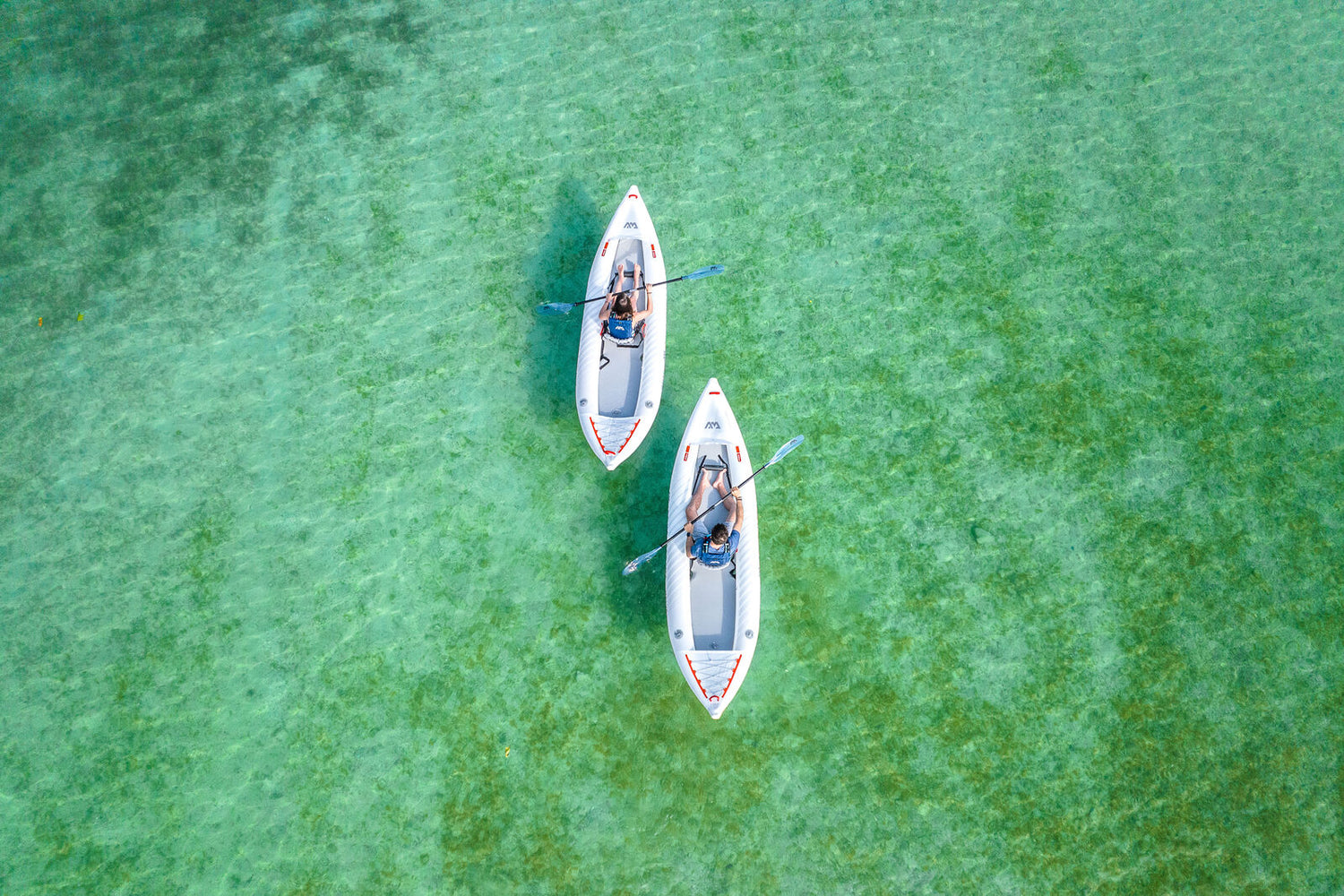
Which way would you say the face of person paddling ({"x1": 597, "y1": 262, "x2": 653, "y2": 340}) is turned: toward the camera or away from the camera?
away from the camera

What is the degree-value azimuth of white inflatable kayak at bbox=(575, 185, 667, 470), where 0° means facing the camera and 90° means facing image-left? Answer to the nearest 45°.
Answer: approximately 180°

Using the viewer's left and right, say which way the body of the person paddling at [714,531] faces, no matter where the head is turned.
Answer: facing away from the viewer

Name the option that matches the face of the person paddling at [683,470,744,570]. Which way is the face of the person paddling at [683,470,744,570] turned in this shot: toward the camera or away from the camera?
away from the camera

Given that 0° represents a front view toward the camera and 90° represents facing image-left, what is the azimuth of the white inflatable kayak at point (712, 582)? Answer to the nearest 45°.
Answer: approximately 180°

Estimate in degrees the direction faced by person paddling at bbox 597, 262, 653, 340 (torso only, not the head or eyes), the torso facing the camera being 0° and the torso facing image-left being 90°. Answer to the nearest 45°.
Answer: approximately 180°

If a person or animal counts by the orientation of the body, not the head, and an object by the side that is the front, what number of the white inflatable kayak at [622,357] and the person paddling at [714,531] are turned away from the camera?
2
